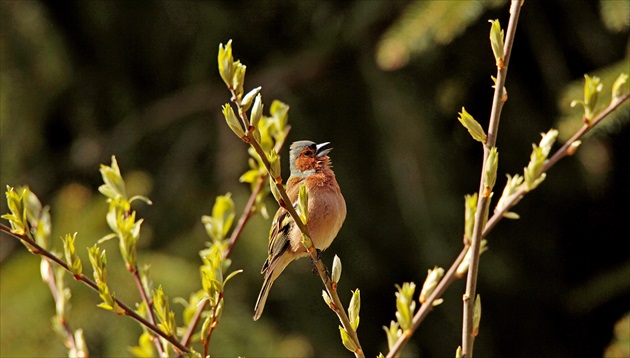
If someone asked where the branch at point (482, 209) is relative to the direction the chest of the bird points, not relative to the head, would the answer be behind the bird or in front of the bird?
in front

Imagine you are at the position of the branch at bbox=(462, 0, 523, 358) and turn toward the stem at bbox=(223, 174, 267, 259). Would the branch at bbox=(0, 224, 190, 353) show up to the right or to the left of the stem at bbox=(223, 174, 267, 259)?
left

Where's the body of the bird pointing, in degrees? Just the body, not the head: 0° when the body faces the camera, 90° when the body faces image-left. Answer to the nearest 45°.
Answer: approximately 315°

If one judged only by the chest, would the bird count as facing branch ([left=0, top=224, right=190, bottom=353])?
no

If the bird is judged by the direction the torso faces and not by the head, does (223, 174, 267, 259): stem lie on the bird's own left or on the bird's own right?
on the bird's own right
